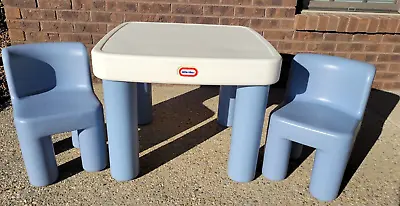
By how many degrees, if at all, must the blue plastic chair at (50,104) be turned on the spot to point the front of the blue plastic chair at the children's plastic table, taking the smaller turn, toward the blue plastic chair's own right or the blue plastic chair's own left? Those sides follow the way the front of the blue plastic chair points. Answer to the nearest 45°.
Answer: approximately 90° to the blue plastic chair's own left

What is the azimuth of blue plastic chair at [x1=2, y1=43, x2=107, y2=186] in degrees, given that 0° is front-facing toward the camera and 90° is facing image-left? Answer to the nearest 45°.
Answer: approximately 315°
